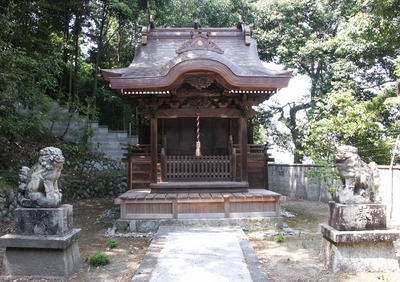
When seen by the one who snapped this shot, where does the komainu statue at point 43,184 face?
facing to the right of the viewer

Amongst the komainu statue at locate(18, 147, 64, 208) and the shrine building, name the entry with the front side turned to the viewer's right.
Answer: the komainu statue

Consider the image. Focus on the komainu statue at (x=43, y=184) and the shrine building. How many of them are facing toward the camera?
1

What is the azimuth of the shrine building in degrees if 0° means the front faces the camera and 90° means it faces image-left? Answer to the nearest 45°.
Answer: approximately 0°
